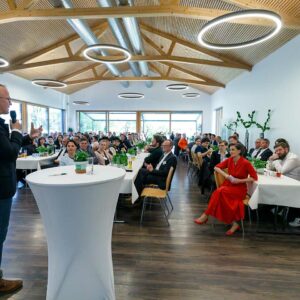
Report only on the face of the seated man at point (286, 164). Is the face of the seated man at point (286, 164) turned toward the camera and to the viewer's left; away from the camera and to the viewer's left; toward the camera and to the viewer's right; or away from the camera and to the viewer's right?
toward the camera and to the viewer's left

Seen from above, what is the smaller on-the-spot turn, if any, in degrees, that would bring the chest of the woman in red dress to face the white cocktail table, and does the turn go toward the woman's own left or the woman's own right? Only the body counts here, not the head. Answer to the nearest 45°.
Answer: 0° — they already face it

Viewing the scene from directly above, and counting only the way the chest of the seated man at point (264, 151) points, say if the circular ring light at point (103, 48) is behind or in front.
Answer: in front

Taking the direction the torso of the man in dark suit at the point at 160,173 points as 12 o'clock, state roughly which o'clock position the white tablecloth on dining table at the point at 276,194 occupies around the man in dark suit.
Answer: The white tablecloth on dining table is roughly at 7 o'clock from the man in dark suit.

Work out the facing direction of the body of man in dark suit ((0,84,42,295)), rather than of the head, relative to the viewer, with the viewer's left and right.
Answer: facing to the right of the viewer

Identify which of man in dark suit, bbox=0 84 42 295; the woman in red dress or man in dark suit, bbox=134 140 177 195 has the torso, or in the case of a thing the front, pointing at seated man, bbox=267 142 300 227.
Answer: man in dark suit, bbox=0 84 42 295

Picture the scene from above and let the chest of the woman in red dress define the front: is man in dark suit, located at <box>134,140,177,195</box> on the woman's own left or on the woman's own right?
on the woman's own right

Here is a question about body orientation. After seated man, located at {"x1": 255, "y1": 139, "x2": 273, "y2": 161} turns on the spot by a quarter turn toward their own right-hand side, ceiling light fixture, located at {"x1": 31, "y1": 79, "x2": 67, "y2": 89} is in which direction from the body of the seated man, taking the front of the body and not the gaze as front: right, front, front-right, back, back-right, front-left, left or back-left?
front-left

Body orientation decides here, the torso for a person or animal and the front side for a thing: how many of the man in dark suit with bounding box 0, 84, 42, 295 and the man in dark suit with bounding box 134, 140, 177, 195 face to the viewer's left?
1

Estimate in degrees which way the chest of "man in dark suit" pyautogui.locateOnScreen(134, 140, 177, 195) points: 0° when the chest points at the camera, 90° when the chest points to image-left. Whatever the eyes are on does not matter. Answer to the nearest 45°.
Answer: approximately 90°
